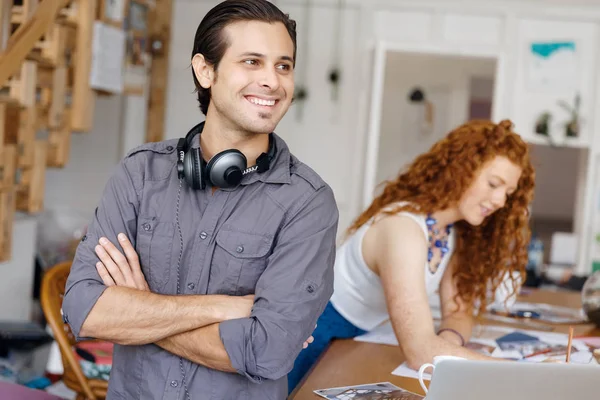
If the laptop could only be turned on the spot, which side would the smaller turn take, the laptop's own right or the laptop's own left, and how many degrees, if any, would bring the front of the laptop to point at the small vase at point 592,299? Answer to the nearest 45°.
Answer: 0° — it already faces it

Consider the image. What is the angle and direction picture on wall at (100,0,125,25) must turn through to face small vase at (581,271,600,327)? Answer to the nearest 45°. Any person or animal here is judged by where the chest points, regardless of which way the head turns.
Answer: approximately 45° to its left

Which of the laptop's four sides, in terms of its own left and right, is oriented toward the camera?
back

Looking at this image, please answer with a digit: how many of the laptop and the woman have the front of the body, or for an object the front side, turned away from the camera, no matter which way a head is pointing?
1

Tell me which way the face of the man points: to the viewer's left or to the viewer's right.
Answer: to the viewer's right

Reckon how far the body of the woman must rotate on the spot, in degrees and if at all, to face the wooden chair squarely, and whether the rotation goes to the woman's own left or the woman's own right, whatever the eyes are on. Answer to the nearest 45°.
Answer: approximately 135° to the woman's own right
